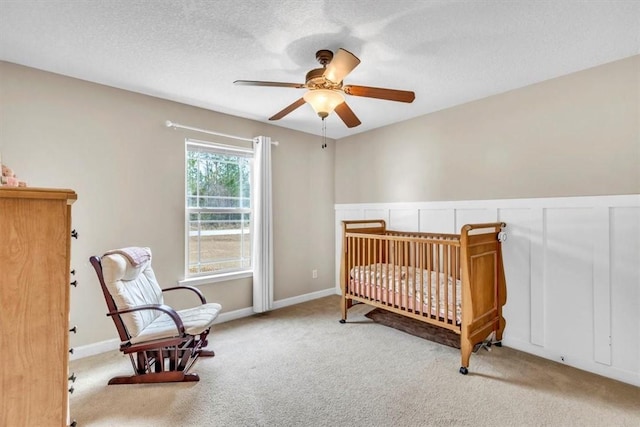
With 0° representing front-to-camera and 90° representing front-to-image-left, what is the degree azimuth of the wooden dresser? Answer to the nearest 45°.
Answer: approximately 270°

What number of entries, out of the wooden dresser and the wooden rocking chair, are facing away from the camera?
0

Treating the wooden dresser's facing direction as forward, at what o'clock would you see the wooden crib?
The wooden crib is roughly at 12 o'clock from the wooden dresser.

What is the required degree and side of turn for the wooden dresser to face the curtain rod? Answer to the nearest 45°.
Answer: approximately 45° to its left

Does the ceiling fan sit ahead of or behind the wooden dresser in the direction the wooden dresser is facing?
ahead

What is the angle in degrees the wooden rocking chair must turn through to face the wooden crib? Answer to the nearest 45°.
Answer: approximately 45° to its left

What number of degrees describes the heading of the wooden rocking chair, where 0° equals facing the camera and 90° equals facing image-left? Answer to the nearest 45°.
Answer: approximately 315°
